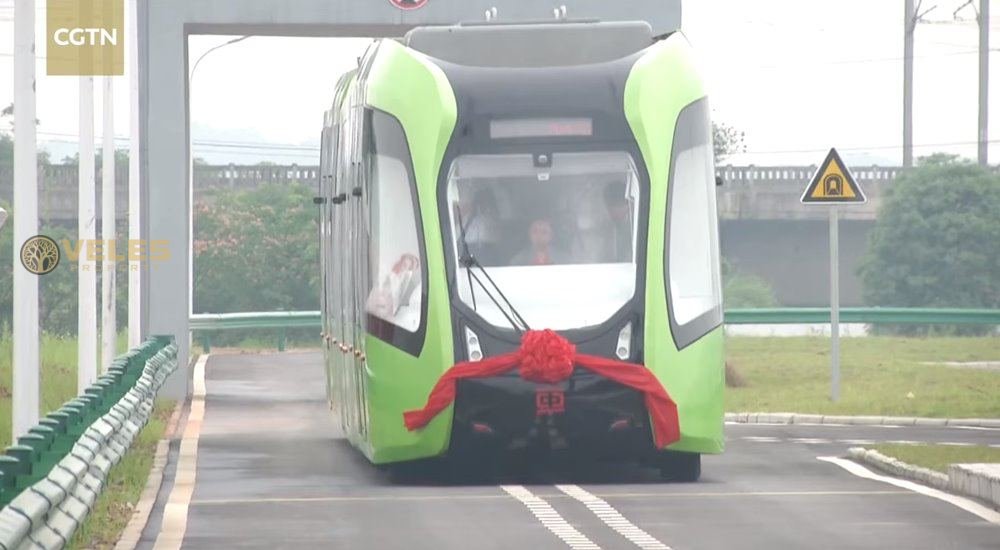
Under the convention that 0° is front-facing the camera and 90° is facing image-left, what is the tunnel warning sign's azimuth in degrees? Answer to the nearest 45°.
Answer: approximately 0°

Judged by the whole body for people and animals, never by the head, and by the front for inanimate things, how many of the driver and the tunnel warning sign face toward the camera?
2

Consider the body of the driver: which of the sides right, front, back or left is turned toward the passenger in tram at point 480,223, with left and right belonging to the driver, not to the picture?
right

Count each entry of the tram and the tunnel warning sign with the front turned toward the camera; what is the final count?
2

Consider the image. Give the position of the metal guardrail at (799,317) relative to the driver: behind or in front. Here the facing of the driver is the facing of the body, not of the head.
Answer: behind

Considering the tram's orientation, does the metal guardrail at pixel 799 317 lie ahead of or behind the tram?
behind
